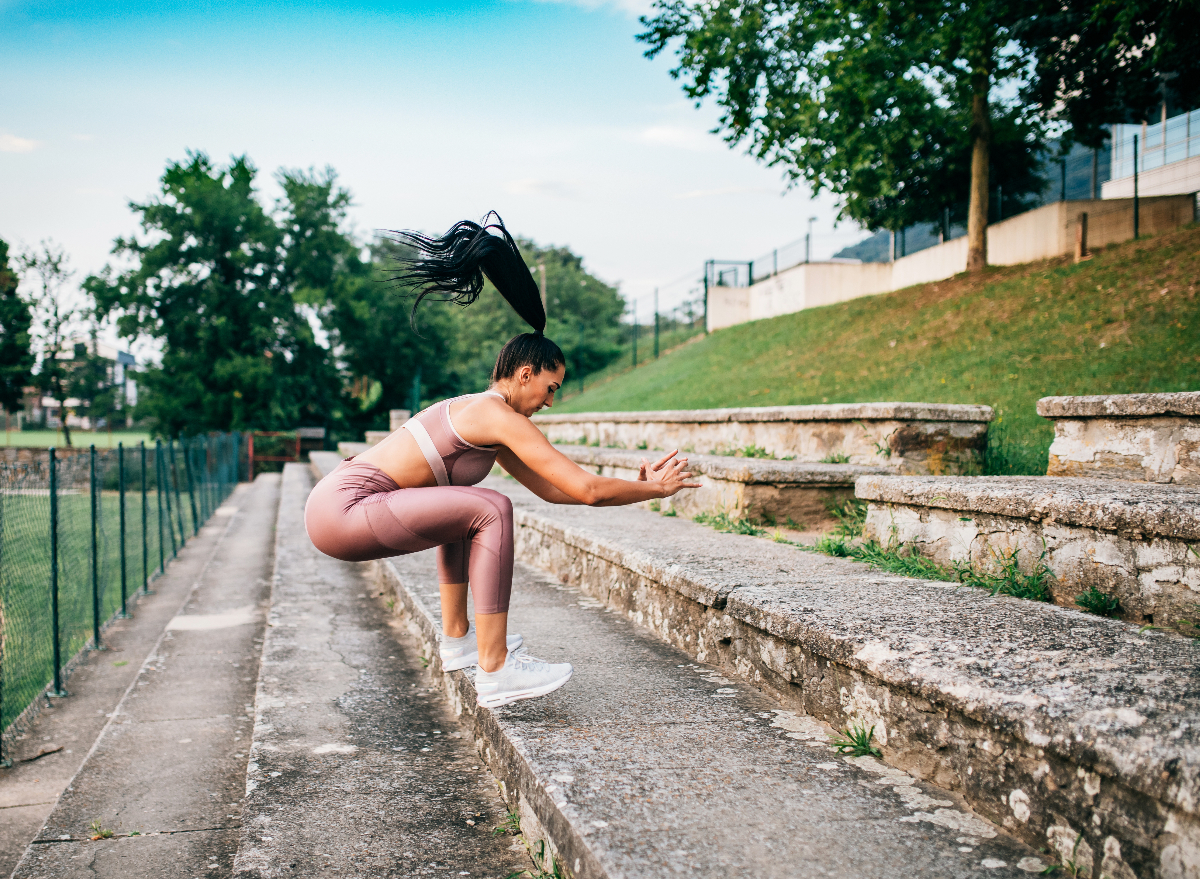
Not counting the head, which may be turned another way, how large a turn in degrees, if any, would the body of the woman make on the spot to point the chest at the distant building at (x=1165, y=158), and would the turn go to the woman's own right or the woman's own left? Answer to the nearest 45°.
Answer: approximately 45° to the woman's own left

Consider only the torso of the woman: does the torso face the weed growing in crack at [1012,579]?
yes

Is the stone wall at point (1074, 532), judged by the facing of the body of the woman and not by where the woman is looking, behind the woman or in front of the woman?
in front

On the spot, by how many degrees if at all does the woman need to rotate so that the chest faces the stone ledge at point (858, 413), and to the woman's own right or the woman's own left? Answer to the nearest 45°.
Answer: approximately 45° to the woman's own left

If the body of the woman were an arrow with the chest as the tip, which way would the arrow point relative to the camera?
to the viewer's right

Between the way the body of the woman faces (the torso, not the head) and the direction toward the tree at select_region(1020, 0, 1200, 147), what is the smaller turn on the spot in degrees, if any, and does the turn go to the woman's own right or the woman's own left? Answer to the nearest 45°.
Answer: approximately 45° to the woman's own left

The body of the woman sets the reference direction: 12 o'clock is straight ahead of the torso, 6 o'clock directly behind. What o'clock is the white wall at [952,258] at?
The white wall is roughly at 10 o'clock from the woman.

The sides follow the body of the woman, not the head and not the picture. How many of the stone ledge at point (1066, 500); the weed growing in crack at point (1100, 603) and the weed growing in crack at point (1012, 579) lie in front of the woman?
3

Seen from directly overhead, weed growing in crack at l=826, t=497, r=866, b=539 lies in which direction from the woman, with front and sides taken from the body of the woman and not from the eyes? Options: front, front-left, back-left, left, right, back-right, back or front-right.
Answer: front-left

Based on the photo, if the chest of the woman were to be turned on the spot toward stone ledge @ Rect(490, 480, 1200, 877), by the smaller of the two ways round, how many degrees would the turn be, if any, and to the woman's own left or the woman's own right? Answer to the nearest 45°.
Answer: approximately 45° to the woman's own right

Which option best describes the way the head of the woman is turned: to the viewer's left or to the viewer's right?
to the viewer's right
